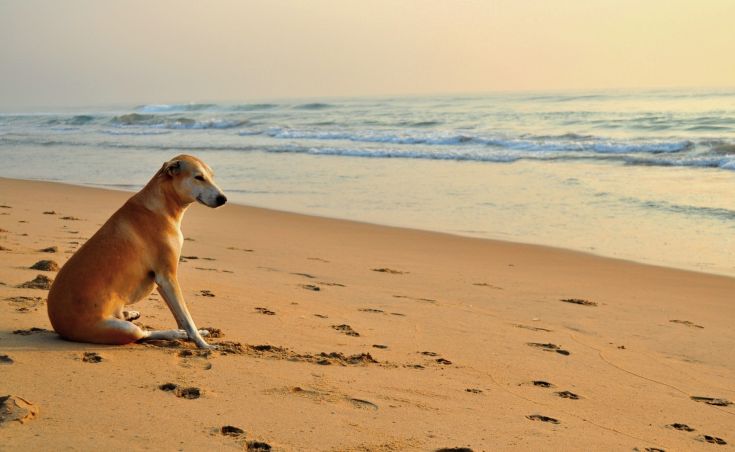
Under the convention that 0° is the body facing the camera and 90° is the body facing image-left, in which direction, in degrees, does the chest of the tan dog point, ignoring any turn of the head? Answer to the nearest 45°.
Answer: approximately 270°
